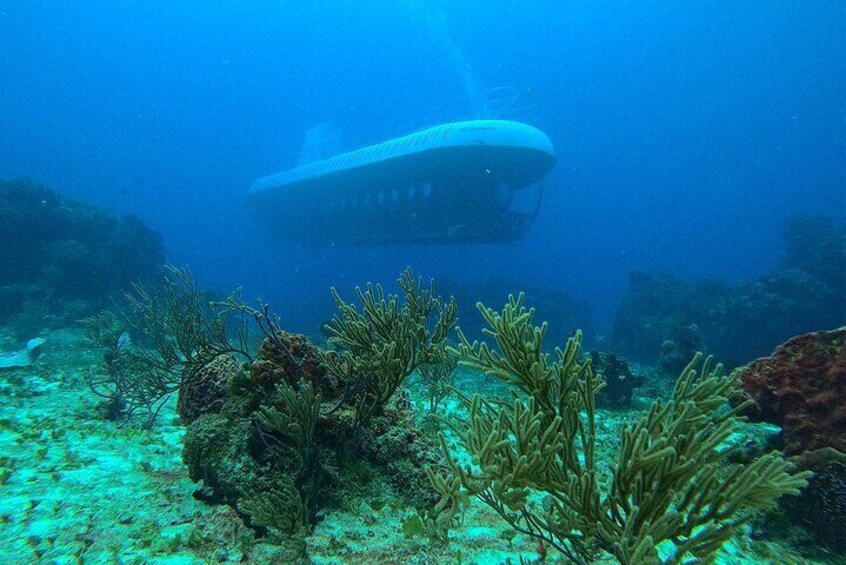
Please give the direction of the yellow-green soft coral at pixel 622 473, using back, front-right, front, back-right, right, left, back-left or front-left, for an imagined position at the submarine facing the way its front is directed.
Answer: front-right

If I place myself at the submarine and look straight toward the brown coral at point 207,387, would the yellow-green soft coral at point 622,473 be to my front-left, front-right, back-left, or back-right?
front-left

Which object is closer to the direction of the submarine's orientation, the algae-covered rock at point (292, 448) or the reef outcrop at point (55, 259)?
the algae-covered rock

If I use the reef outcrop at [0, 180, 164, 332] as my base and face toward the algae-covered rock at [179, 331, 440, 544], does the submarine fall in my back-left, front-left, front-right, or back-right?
back-left

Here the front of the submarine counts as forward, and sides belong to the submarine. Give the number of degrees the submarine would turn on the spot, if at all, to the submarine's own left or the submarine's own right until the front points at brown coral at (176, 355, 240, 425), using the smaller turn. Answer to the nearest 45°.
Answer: approximately 45° to the submarine's own right

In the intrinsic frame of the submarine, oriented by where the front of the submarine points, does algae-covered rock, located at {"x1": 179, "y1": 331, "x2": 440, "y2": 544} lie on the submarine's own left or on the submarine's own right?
on the submarine's own right

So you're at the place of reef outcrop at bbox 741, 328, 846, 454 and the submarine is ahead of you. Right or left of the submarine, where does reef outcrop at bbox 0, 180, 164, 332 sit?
left
